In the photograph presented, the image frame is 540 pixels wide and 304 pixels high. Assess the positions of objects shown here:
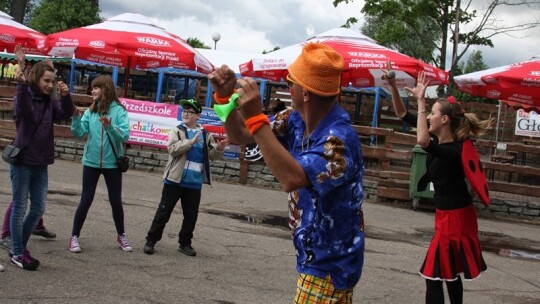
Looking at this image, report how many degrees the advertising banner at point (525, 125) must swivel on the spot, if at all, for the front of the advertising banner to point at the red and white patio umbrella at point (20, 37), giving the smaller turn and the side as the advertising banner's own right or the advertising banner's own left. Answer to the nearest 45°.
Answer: approximately 45° to the advertising banner's own right

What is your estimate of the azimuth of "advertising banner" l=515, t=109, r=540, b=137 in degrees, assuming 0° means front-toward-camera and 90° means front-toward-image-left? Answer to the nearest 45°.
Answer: approximately 0°
